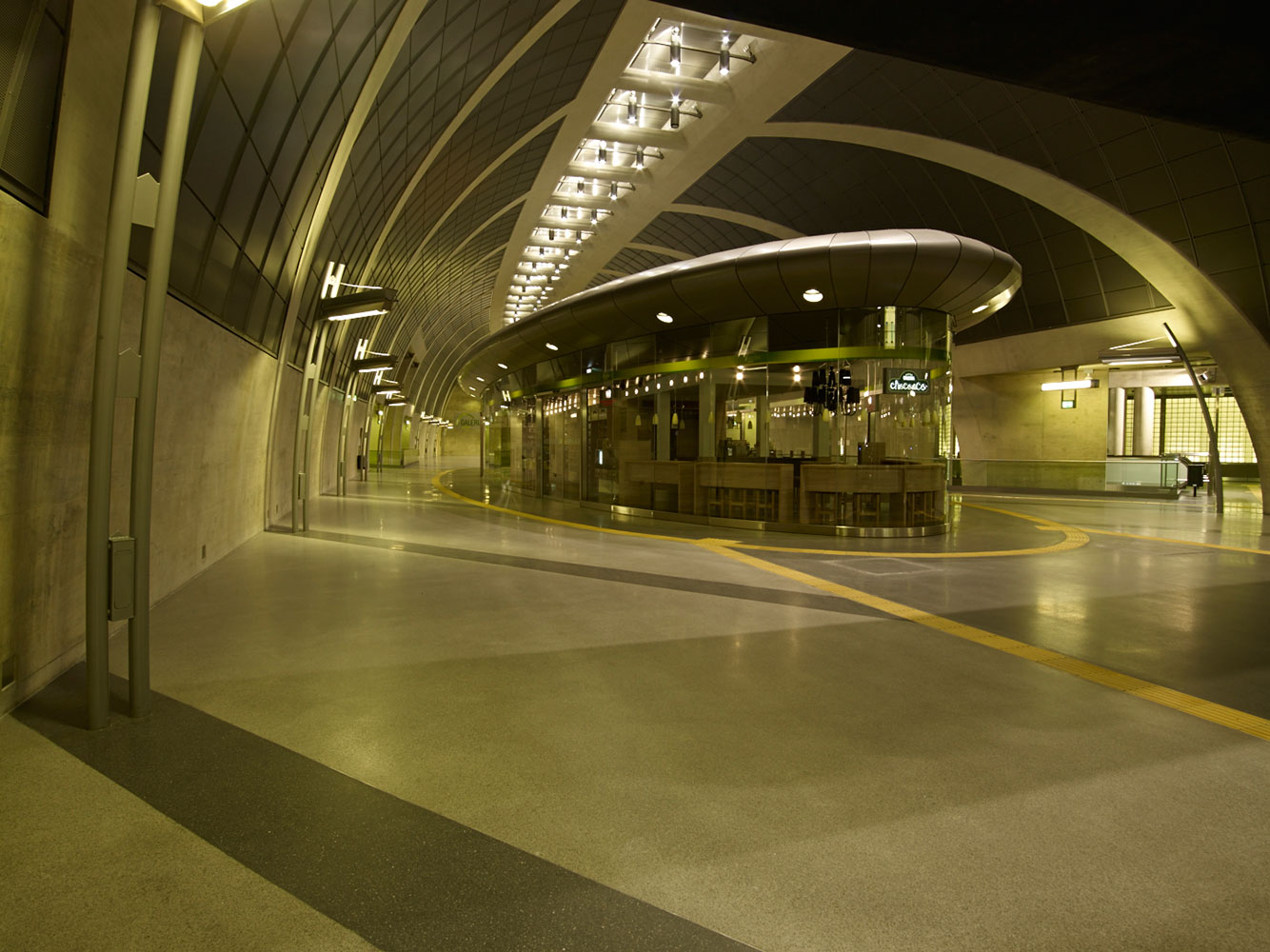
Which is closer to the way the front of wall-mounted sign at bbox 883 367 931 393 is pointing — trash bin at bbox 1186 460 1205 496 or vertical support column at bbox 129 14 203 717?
the vertical support column

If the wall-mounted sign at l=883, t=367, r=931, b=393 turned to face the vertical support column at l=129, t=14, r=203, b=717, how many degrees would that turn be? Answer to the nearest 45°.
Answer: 0° — it already faces it

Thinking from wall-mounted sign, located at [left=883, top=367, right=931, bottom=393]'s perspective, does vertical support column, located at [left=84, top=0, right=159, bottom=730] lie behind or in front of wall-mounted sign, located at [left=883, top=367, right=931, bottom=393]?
in front

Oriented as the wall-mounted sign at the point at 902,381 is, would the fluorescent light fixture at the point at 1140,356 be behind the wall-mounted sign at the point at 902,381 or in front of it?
behind

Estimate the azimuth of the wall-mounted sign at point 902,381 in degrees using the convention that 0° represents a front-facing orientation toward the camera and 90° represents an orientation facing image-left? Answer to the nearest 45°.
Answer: approximately 0°

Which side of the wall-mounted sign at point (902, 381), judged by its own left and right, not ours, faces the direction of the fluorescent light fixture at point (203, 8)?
front

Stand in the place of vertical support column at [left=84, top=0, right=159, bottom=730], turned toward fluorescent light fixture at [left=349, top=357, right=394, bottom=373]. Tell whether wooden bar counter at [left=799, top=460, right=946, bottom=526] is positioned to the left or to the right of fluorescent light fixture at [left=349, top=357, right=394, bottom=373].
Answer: right

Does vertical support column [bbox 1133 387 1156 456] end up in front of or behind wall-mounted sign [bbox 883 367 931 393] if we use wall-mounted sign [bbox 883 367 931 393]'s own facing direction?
behind

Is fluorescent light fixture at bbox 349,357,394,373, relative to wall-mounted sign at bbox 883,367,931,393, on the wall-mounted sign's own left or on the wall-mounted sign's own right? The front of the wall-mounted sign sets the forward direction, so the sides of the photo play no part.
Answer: on the wall-mounted sign's own right

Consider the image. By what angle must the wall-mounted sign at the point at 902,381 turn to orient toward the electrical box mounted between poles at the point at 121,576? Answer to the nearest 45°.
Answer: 0° — it already faces it
